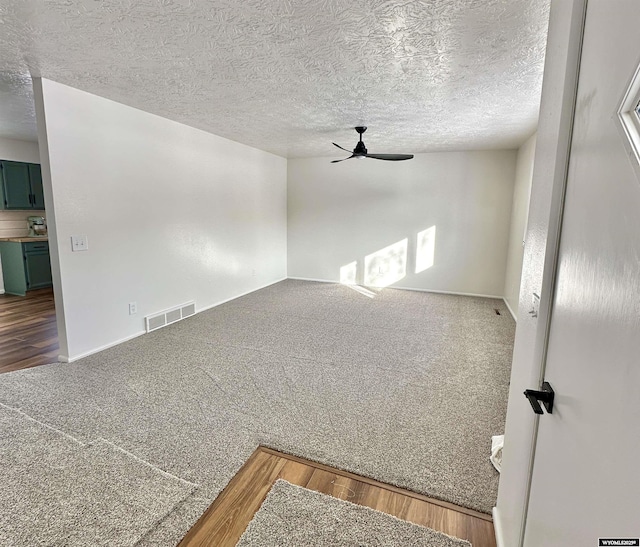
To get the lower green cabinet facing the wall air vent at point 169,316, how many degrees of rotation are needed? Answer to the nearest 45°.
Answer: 0° — it already faces it

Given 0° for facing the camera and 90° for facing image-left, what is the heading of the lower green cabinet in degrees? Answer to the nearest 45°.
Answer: approximately 315°
